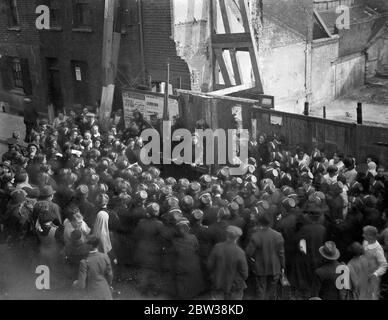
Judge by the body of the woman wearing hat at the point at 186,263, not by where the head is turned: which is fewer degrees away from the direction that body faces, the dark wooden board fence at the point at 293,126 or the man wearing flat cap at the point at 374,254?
the dark wooden board fence

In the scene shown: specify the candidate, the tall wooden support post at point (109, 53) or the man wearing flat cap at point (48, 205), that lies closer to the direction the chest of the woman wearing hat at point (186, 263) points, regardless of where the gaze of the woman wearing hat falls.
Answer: the tall wooden support post

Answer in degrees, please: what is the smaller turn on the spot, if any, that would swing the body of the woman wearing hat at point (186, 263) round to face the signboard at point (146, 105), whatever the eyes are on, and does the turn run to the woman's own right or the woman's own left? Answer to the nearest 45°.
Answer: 0° — they already face it

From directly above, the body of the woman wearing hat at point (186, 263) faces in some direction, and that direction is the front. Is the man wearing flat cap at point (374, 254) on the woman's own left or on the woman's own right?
on the woman's own right

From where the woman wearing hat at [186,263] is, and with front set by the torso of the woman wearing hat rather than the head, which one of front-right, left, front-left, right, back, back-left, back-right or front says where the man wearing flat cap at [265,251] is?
right

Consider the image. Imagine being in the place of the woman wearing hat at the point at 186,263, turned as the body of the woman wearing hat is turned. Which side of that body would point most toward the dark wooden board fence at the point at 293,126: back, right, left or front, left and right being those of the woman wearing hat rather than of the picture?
front

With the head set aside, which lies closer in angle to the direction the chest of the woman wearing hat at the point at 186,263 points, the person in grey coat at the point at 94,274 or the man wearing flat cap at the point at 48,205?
the man wearing flat cap

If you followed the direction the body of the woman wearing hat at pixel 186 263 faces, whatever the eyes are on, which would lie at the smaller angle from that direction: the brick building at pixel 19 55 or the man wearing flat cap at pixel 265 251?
the brick building

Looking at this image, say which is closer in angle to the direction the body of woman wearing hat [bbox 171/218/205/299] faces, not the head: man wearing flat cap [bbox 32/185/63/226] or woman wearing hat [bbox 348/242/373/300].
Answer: the man wearing flat cap

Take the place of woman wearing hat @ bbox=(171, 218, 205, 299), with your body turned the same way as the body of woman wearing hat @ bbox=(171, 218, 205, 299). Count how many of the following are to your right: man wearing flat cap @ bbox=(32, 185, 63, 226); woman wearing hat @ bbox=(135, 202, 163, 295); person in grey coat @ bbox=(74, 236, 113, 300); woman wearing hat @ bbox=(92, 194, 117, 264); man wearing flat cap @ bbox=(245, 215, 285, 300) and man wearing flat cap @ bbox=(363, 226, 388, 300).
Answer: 2

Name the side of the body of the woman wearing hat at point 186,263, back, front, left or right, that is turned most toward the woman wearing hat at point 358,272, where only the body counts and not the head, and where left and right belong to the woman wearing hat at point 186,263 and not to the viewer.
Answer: right

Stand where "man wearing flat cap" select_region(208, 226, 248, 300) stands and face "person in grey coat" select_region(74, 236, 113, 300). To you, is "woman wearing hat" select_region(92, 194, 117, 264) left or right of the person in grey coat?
right

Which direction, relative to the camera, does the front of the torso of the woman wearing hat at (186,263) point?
away from the camera
